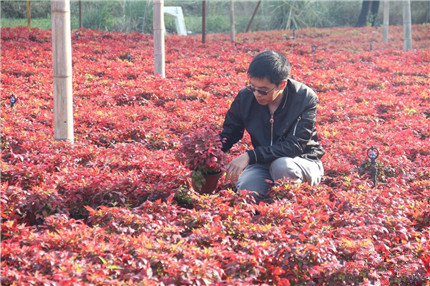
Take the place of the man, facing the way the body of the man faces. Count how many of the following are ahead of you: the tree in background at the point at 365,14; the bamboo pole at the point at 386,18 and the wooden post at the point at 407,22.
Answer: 0

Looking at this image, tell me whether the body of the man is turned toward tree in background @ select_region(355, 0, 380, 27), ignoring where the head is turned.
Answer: no

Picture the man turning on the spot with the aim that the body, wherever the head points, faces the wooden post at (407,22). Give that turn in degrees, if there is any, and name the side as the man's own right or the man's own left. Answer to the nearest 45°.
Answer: approximately 135° to the man's own right

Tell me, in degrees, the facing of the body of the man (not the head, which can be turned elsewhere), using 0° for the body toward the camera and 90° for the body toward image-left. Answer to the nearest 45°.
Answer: approximately 45°

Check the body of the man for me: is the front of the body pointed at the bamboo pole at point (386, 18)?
no

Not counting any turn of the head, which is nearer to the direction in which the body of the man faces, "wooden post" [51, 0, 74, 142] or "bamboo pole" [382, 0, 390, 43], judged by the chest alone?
the wooden post

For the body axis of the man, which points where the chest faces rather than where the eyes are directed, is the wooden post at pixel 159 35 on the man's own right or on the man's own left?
on the man's own right

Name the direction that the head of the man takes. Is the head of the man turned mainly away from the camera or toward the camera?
toward the camera

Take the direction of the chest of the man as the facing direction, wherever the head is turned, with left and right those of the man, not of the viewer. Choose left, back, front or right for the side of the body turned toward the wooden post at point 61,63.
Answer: right

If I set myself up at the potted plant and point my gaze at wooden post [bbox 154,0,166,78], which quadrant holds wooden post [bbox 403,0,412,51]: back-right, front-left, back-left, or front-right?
front-right
